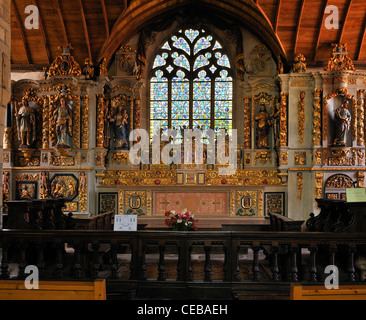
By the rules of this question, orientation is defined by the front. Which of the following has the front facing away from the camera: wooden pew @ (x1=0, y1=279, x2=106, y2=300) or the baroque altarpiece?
the wooden pew

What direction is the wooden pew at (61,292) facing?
away from the camera

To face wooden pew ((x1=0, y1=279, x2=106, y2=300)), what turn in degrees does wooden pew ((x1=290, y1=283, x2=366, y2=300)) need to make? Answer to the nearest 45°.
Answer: approximately 90° to its left

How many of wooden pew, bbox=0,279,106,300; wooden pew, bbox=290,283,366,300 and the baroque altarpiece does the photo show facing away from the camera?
2

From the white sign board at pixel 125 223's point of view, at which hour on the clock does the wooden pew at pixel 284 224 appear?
The wooden pew is roughly at 8 o'clock from the white sign board.

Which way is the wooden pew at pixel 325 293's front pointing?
away from the camera

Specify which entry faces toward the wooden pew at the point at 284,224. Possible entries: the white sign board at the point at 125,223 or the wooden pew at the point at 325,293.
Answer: the wooden pew at the point at 325,293

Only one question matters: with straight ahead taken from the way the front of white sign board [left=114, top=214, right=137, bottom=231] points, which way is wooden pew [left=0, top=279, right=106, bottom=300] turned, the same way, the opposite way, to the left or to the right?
the opposite way

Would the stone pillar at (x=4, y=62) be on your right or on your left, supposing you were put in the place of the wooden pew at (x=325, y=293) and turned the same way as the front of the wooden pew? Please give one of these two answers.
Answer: on your left

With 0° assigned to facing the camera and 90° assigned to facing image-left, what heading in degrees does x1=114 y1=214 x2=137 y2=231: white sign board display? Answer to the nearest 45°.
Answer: approximately 0°

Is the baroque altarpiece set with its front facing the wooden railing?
yes

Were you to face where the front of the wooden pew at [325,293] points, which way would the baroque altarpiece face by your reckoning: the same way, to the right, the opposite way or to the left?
the opposite way
